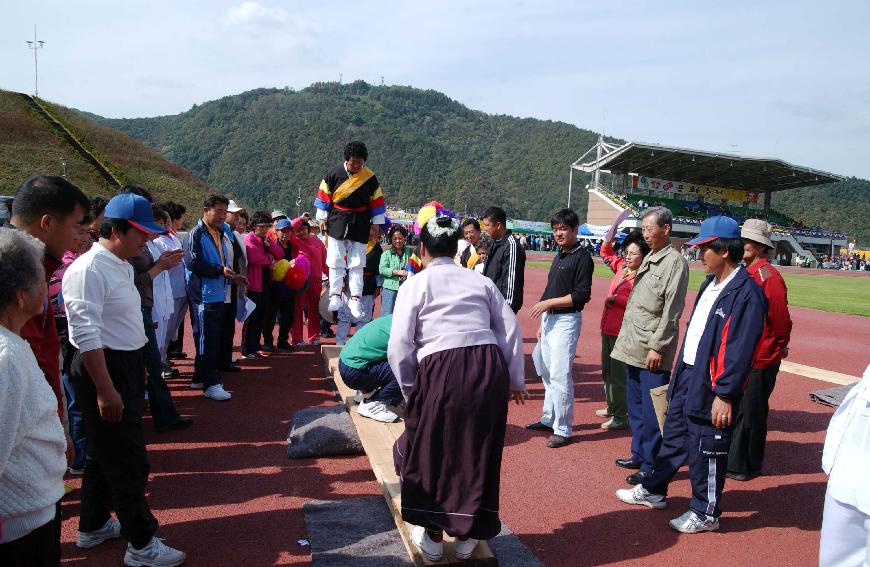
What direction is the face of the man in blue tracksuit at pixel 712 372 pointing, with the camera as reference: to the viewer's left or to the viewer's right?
to the viewer's left

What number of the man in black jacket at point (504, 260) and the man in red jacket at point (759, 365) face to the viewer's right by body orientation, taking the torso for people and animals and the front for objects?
0

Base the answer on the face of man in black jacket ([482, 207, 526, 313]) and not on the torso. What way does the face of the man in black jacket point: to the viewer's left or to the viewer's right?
to the viewer's left

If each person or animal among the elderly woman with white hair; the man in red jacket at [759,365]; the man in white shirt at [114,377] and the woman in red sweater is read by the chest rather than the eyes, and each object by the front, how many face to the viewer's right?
2

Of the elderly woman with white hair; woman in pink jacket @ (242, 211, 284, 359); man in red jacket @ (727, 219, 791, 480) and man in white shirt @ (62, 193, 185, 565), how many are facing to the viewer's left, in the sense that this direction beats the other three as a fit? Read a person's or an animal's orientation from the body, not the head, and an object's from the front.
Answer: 1

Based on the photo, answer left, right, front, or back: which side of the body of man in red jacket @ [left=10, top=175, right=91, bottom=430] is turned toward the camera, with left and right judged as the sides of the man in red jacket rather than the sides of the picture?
right

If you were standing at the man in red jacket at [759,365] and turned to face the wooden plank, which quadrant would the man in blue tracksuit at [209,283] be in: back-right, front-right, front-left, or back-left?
front-right

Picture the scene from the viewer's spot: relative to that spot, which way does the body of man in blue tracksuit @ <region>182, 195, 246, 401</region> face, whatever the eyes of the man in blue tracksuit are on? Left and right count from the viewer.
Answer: facing the viewer and to the right of the viewer

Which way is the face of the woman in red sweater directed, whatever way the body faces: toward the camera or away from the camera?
toward the camera

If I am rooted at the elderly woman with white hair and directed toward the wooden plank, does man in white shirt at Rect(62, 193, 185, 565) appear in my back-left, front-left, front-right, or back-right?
front-left

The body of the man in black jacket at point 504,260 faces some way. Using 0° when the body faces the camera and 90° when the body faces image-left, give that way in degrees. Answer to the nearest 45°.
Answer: approximately 45°

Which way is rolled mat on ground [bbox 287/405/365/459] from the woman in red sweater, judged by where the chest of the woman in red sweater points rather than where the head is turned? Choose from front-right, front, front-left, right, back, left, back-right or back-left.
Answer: front

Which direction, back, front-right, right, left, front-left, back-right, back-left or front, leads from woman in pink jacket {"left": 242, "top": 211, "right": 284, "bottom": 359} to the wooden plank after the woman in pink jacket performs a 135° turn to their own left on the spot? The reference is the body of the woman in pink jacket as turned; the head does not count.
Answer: back

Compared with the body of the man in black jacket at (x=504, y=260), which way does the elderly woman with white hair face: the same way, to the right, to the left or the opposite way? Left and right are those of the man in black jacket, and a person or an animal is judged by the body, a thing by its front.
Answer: the opposite way

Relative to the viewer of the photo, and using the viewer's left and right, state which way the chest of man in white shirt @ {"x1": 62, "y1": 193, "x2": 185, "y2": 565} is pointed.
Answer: facing to the right of the viewer

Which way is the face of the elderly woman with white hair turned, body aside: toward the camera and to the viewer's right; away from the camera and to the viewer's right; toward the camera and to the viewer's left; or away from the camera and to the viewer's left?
away from the camera and to the viewer's right
